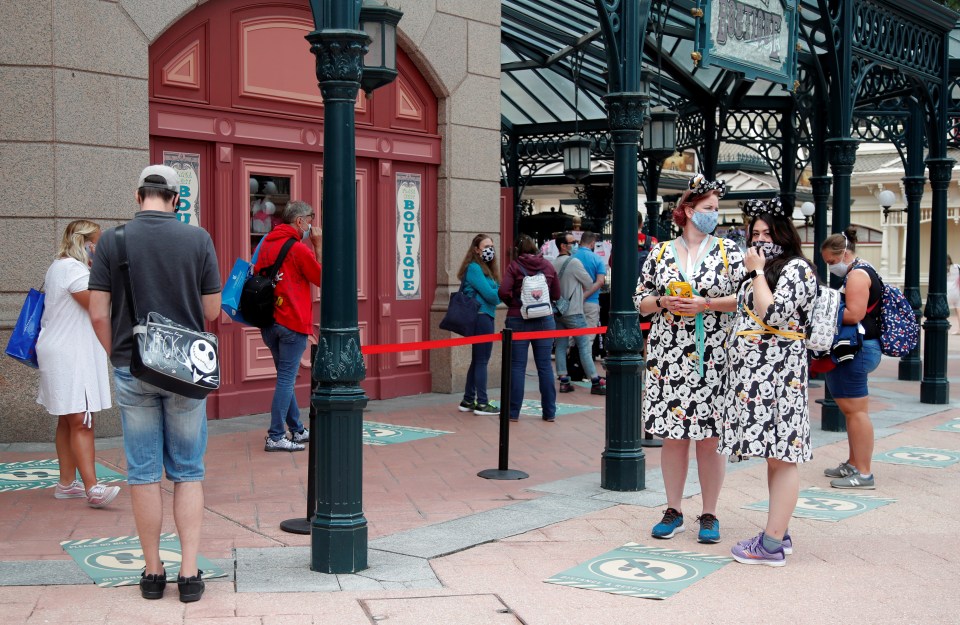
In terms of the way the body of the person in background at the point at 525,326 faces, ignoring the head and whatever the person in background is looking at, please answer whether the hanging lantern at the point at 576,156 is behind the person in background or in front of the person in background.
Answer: in front

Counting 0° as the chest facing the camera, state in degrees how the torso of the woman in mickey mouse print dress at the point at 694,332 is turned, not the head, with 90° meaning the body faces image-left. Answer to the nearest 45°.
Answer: approximately 0°

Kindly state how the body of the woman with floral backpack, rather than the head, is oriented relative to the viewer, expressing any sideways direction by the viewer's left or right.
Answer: facing to the left of the viewer

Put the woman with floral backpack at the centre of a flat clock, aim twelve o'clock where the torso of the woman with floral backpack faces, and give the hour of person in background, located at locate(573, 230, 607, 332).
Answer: The person in background is roughly at 2 o'clock from the woman with floral backpack.

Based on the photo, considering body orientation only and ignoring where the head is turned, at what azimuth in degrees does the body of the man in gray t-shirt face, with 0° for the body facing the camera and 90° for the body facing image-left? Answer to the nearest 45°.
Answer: approximately 180°

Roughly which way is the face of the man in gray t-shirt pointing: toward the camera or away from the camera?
away from the camera

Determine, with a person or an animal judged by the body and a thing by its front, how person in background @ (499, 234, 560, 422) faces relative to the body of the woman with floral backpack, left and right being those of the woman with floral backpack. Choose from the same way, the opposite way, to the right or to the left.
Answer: to the right
